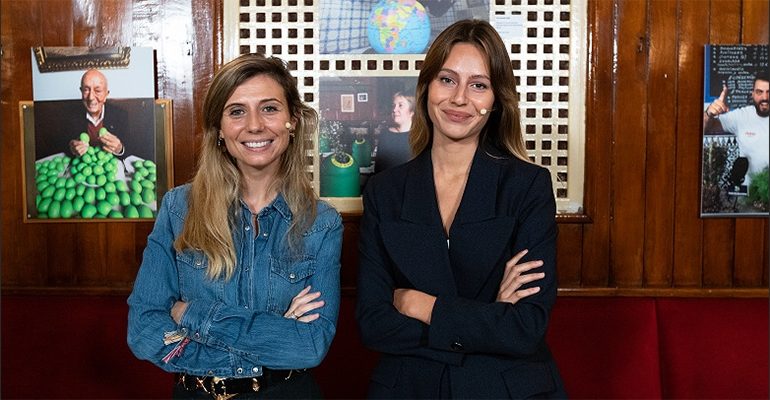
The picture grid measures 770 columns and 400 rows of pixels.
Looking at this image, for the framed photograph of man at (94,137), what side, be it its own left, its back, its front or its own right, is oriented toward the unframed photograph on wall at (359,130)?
left

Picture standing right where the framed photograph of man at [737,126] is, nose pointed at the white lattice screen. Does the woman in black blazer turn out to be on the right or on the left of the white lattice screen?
left

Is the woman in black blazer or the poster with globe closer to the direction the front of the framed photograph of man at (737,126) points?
the woman in black blazer

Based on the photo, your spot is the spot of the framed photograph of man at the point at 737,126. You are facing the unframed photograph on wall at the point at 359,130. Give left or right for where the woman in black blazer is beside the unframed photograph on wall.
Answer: left

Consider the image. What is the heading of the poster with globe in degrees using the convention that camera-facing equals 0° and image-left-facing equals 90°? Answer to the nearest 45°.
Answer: approximately 0°

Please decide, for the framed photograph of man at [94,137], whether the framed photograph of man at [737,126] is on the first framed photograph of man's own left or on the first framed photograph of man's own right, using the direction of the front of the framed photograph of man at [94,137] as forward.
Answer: on the first framed photograph of man's own left

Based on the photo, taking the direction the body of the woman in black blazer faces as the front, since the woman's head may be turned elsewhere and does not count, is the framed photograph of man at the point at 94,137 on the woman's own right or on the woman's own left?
on the woman's own right

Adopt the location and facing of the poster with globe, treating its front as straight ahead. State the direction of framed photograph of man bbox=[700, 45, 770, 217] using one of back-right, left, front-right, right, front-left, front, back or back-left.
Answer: left
